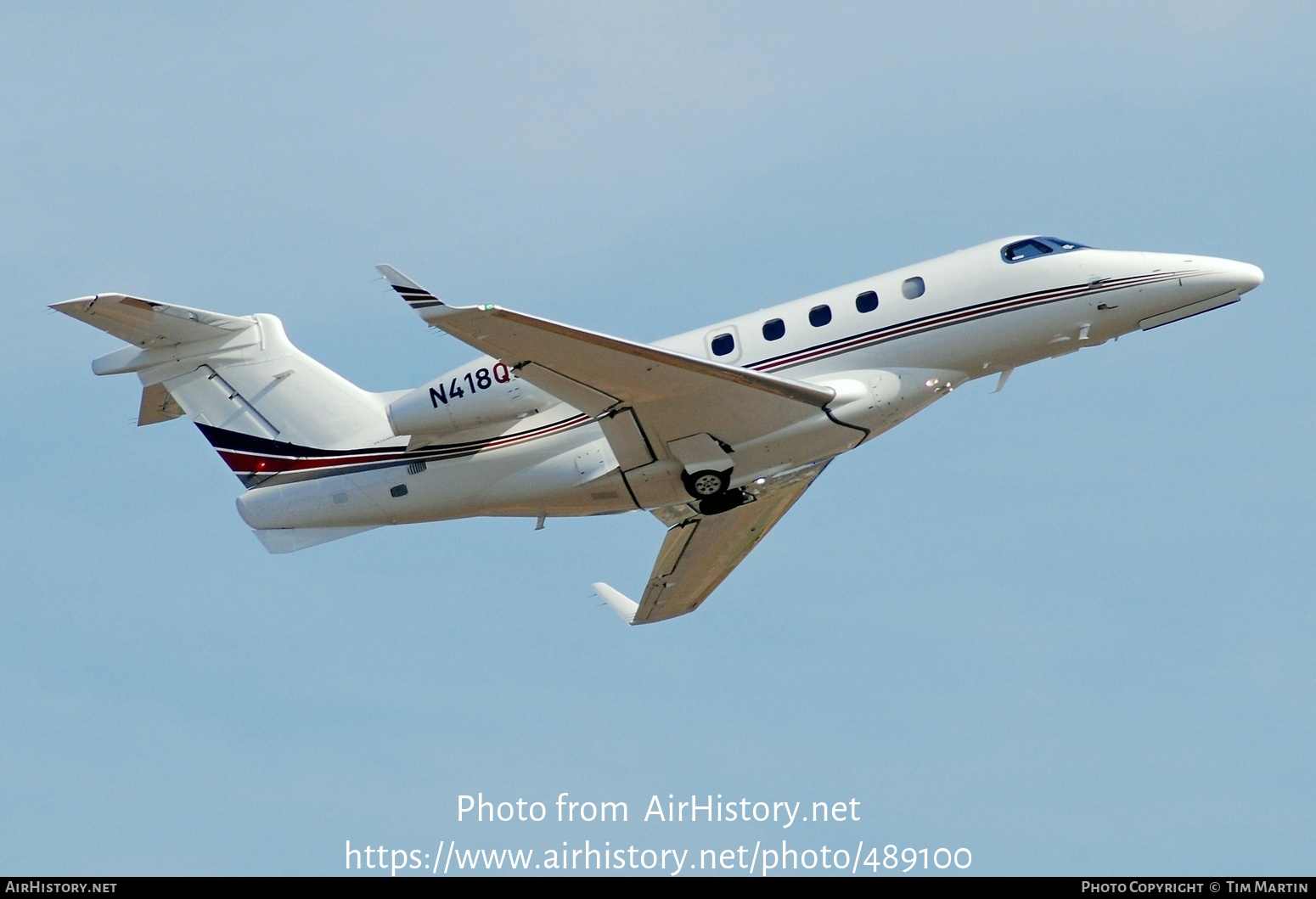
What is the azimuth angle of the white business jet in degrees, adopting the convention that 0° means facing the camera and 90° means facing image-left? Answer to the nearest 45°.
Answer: approximately 270°
